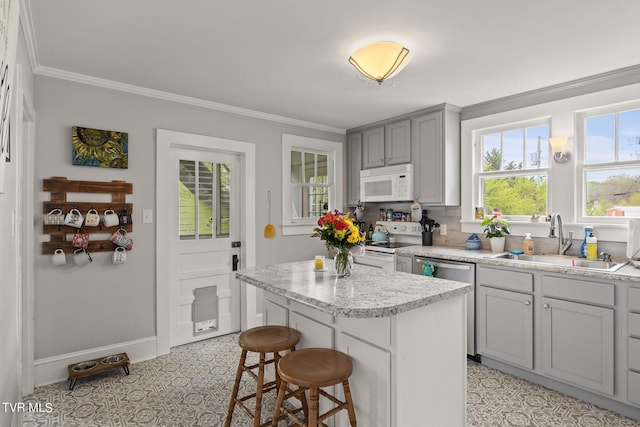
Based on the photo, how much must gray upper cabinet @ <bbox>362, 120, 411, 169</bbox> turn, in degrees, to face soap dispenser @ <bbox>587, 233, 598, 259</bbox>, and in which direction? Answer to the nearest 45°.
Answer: approximately 90° to its left

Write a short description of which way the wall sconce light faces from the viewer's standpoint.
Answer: facing the viewer and to the left of the viewer

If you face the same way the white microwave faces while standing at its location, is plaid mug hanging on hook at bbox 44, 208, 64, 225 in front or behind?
in front

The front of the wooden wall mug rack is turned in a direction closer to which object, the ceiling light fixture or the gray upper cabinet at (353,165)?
the ceiling light fixture

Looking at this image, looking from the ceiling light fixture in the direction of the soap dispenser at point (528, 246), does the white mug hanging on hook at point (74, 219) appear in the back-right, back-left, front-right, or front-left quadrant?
back-left

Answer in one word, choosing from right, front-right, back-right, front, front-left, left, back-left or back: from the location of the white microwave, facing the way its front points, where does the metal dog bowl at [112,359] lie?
front

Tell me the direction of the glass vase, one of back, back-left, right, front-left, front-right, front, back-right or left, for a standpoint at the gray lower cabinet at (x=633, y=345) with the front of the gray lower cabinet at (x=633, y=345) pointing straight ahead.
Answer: front

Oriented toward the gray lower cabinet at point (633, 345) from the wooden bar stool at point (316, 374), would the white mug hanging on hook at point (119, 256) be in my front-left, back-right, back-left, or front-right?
back-left
